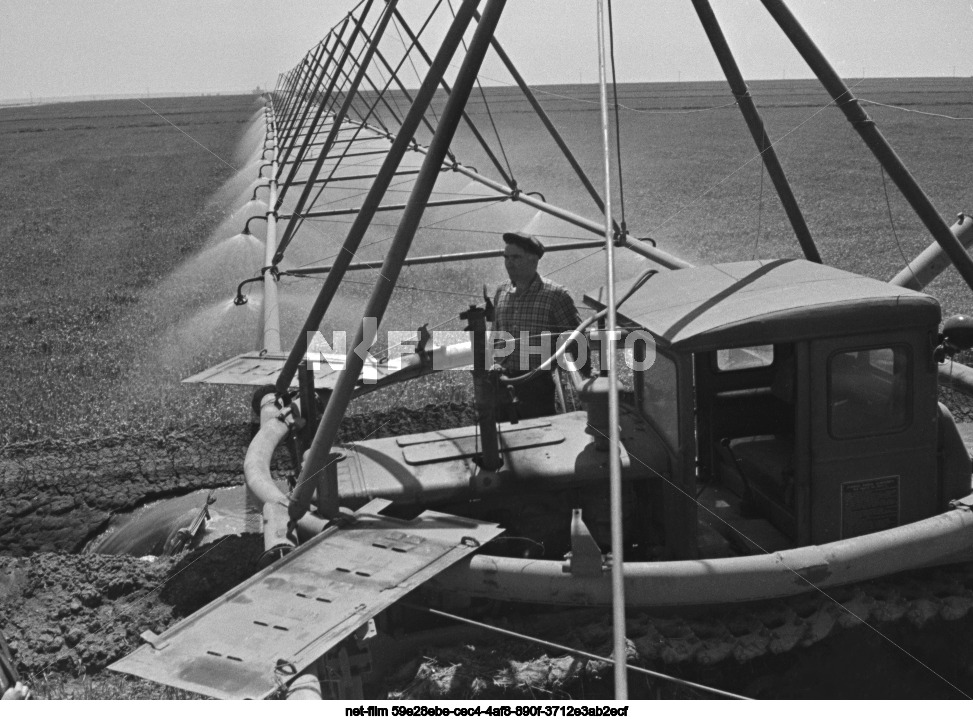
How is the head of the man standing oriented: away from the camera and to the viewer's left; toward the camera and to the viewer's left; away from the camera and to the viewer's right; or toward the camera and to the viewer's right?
toward the camera and to the viewer's left

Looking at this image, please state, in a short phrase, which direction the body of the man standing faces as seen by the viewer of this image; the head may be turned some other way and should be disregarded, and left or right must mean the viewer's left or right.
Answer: facing the viewer and to the left of the viewer
